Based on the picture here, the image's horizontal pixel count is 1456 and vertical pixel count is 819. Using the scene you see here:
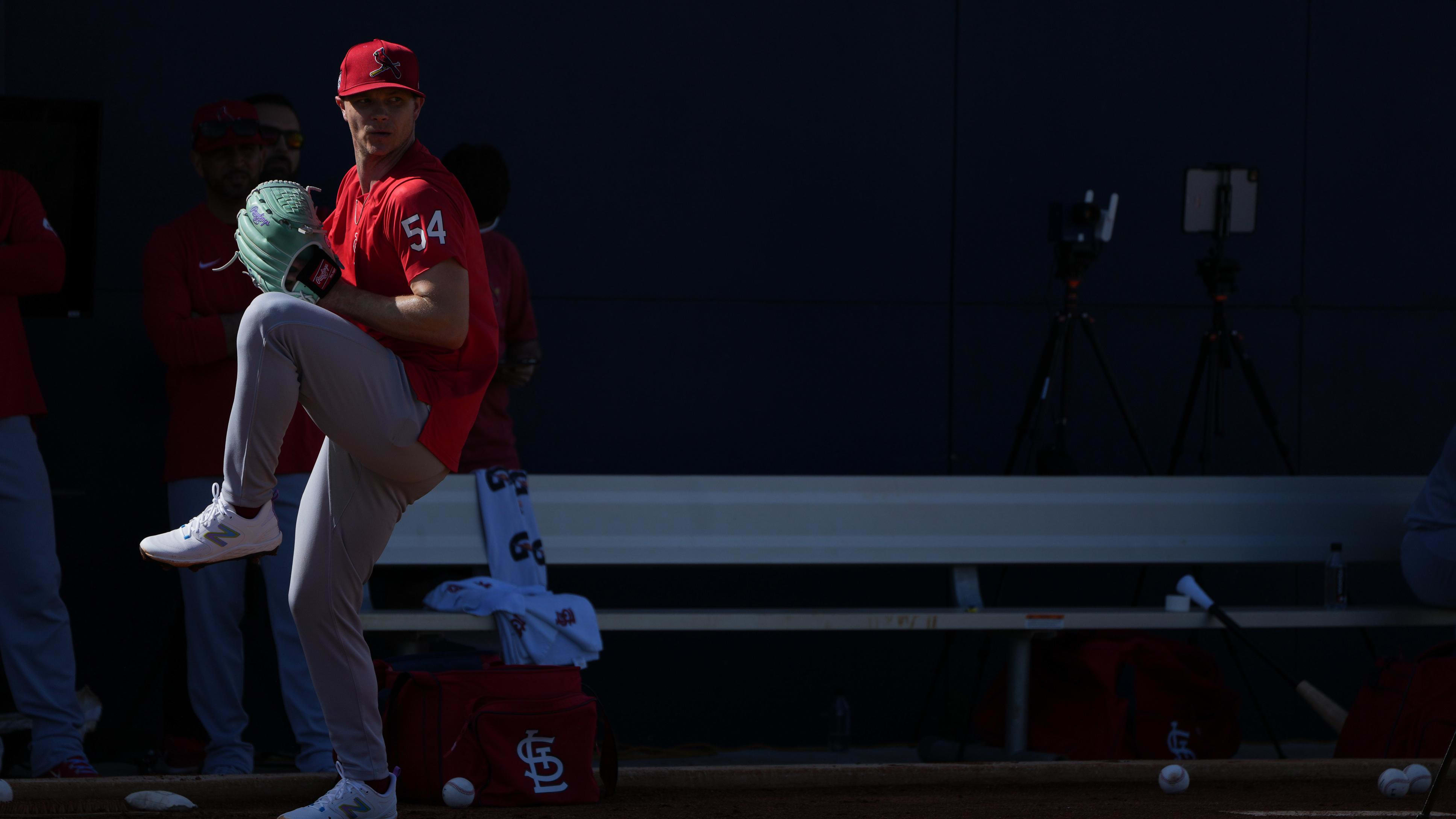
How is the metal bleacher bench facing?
toward the camera

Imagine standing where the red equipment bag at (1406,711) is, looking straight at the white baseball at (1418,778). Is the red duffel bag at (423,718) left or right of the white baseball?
right

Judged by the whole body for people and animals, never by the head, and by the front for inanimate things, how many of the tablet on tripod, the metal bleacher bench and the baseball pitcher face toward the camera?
1

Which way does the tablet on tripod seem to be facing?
away from the camera

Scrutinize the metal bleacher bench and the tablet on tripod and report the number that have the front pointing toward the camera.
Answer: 1

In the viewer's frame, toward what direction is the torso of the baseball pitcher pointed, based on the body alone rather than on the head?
to the viewer's left

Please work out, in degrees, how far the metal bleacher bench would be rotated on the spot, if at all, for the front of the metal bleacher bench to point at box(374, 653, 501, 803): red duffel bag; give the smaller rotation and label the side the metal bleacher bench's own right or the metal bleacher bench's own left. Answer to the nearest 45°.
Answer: approximately 45° to the metal bleacher bench's own right

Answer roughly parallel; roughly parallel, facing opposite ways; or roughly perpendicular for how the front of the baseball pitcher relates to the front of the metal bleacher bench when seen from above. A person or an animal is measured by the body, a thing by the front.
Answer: roughly perpendicular

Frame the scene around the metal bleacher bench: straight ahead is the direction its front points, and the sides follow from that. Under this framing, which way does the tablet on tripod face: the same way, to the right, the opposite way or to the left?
the opposite way

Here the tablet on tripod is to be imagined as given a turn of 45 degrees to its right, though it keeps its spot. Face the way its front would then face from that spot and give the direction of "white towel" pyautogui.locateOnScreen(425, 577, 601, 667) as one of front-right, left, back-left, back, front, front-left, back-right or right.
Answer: back

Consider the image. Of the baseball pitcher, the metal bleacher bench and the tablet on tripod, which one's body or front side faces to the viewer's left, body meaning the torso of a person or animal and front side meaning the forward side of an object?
the baseball pitcher
